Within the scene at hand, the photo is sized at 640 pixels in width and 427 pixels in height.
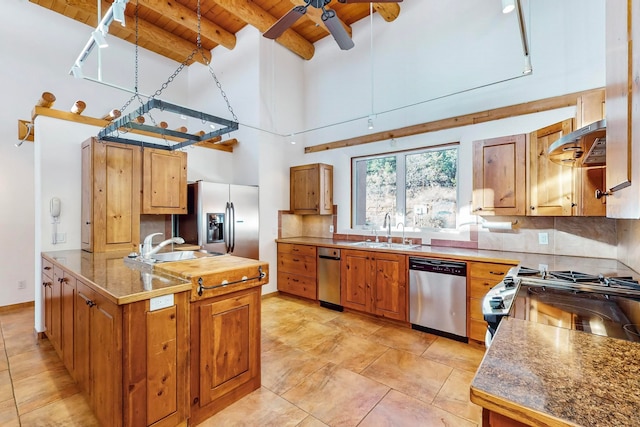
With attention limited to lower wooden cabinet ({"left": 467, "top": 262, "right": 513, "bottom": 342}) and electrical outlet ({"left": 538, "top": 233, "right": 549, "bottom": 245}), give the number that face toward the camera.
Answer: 2

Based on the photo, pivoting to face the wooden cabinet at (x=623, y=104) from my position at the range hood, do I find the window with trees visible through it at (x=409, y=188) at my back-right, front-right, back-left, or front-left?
back-right

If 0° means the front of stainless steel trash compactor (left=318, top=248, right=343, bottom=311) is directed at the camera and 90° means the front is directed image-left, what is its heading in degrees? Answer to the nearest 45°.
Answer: approximately 45°

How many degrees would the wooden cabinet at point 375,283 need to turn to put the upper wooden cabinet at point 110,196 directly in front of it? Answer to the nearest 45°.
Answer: approximately 45° to its right

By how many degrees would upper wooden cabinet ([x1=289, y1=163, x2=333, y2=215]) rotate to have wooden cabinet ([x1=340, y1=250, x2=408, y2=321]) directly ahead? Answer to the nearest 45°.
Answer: approximately 90° to its left

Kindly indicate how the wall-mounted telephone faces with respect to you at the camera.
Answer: facing the viewer and to the right of the viewer

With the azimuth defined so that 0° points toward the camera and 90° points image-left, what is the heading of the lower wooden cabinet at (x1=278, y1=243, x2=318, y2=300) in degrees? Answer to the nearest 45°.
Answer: approximately 45°

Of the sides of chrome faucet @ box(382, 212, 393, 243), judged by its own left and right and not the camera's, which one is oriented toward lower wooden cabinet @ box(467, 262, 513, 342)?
left

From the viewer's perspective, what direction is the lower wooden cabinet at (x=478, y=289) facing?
toward the camera
